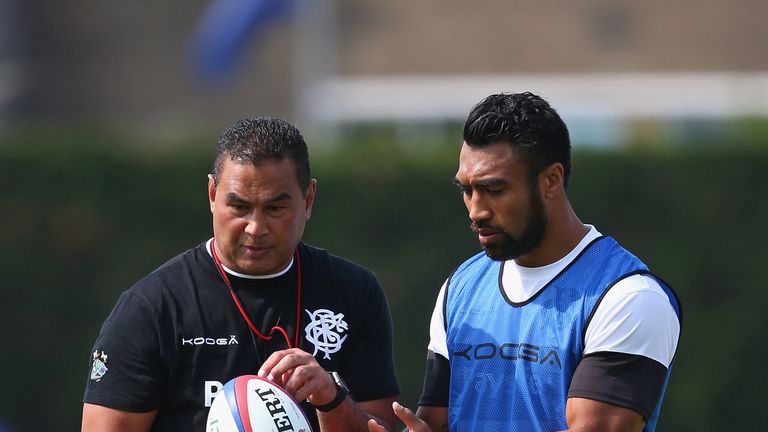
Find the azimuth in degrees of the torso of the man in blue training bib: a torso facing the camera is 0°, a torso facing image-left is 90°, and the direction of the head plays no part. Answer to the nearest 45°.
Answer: approximately 45°

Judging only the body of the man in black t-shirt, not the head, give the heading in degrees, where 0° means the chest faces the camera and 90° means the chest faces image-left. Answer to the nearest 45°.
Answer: approximately 0°

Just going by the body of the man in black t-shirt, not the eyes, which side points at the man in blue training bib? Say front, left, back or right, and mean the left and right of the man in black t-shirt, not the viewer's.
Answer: left

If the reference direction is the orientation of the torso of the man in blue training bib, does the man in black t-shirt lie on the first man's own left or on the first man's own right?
on the first man's own right
